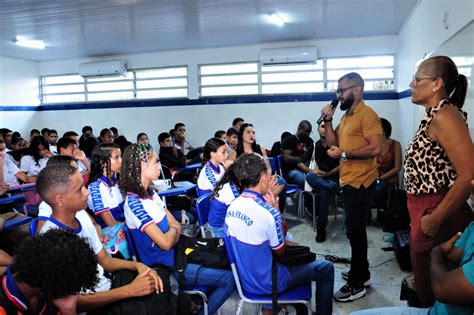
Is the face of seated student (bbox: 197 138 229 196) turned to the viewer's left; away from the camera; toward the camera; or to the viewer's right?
to the viewer's right

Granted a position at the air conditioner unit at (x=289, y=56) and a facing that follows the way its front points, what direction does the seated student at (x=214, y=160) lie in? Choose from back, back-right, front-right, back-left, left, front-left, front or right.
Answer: front

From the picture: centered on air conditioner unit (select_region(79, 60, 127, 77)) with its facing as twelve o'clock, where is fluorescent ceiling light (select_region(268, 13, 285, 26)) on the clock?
The fluorescent ceiling light is roughly at 11 o'clock from the air conditioner unit.

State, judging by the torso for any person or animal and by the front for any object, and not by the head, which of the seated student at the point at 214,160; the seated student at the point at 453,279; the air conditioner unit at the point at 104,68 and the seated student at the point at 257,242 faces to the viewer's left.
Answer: the seated student at the point at 453,279

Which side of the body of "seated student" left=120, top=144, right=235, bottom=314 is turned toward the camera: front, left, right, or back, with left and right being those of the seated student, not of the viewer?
right

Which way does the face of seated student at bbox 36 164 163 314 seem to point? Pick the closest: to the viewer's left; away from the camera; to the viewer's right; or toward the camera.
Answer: to the viewer's right

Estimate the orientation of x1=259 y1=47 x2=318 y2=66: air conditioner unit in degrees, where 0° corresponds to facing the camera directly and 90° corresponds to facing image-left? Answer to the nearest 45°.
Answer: approximately 0°

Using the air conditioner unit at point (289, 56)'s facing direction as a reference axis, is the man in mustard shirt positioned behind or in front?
in front

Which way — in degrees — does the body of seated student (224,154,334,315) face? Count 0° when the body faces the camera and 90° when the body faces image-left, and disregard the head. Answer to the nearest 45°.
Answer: approximately 225°

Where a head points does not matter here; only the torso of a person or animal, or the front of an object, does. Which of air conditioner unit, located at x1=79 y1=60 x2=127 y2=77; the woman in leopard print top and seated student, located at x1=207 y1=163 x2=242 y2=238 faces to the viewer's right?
the seated student

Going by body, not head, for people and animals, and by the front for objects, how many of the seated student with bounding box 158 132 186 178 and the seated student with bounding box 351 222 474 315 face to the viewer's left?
1

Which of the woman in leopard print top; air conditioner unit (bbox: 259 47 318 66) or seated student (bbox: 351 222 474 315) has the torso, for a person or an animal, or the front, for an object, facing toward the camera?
the air conditioner unit

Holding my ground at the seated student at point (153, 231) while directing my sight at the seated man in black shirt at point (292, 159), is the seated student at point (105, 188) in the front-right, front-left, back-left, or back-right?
front-left

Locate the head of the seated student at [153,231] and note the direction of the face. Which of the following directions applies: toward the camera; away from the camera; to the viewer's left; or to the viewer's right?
to the viewer's right

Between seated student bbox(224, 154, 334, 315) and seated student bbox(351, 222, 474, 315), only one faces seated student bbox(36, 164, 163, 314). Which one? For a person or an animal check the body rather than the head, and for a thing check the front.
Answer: seated student bbox(351, 222, 474, 315)

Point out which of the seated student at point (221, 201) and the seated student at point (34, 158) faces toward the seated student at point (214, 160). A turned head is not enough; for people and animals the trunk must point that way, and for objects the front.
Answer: the seated student at point (34, 158)

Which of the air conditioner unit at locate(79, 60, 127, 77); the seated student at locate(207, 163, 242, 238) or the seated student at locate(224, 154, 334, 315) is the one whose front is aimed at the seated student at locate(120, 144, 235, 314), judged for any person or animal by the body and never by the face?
the air conditioner unit

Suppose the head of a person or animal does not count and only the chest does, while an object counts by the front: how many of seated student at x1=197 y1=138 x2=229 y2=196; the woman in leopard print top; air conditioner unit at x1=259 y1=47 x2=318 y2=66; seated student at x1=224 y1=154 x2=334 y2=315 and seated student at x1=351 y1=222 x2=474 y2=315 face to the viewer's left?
2

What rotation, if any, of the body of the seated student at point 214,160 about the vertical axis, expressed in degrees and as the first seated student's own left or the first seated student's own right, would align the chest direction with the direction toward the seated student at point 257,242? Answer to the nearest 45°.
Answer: approximately 90° to the first seated student's own right

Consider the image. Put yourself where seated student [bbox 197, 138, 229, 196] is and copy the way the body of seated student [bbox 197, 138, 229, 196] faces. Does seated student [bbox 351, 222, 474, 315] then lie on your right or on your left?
on your right

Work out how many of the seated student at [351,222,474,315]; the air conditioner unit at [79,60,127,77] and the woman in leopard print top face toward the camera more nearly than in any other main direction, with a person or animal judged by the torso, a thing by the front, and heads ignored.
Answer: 1

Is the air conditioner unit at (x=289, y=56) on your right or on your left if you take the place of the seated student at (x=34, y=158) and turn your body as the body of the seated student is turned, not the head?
on your left
